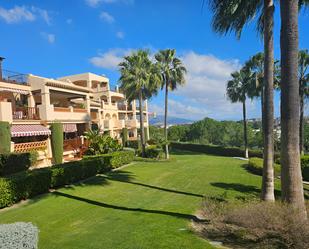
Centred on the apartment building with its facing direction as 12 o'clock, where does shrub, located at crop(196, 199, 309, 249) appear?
The shrub is roughly at 1 o'clock from the apartment building.

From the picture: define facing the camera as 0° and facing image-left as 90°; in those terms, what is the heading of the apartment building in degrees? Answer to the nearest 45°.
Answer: approximately 315°

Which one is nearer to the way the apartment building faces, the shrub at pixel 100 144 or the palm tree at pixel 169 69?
the shrub

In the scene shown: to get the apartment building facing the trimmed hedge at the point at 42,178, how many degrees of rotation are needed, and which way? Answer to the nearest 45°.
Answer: approximately 45° to its right

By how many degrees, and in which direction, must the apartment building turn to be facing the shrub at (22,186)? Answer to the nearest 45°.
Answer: approximately 45° to its right

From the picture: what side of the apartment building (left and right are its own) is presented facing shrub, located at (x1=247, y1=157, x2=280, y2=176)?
front

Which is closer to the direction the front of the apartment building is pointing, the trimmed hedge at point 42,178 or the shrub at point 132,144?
the trimmed hedge

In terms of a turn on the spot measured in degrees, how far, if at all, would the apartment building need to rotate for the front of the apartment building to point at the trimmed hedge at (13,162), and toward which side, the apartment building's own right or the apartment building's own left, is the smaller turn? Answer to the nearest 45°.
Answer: approximately 45° to the apartment building's own right

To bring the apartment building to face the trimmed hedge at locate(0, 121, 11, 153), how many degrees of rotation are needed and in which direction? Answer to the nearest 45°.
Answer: approximately 45° to its right

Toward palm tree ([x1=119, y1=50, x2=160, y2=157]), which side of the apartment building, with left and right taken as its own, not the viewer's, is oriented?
left
